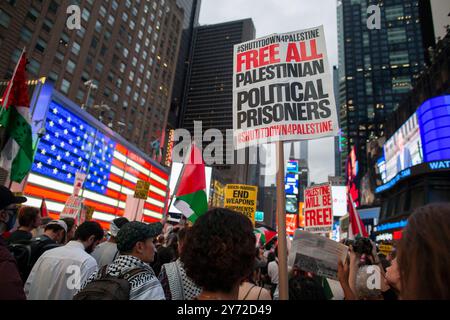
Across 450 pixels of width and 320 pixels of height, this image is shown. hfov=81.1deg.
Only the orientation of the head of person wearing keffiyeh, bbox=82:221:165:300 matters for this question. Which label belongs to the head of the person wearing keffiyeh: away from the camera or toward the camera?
away from the camera

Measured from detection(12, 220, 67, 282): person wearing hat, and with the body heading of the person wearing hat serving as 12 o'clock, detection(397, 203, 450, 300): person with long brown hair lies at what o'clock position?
The person with long brown hair is roughly at 4 o'clock from the person wearing hat.

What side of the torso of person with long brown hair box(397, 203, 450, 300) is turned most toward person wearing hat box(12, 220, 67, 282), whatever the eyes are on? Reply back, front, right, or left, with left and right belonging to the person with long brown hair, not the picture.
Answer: left

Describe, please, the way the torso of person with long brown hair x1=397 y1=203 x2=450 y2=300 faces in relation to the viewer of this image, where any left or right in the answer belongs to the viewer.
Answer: facing away from the viewer

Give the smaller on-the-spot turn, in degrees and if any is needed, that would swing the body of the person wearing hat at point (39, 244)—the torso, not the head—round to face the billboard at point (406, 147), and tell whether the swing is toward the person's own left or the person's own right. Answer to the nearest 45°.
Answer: approximately 45° to the person's own right

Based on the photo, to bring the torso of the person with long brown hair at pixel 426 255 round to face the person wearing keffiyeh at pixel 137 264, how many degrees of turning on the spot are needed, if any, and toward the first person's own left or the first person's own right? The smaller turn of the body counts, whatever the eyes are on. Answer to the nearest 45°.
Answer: approximately 90° to the first person's own left

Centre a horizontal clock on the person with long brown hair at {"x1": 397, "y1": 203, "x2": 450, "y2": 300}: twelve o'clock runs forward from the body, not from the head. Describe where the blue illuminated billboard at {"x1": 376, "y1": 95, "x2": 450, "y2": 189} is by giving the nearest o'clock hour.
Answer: The blue illuminated billboard is roughly at 12 o'clock from the person with long brown hair.

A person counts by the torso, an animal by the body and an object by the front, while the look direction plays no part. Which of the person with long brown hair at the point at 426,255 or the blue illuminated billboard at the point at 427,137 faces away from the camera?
the person with long brown hair

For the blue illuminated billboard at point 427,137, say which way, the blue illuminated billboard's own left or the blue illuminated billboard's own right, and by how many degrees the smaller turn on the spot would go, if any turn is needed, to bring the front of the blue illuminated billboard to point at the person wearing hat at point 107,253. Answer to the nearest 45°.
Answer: approximately 45° to the blue illuminated billboard's own left

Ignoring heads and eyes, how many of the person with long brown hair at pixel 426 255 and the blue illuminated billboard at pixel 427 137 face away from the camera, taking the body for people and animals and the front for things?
1

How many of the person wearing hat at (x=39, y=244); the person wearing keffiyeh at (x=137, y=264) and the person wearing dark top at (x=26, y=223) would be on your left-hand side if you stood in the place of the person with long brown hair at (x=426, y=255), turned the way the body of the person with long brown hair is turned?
3

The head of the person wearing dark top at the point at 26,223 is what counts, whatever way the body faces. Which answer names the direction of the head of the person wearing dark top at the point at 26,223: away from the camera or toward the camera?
away from the camera

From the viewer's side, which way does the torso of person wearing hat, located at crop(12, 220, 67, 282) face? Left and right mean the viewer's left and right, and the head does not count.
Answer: facing away from the viewer and to the right of the viewer
